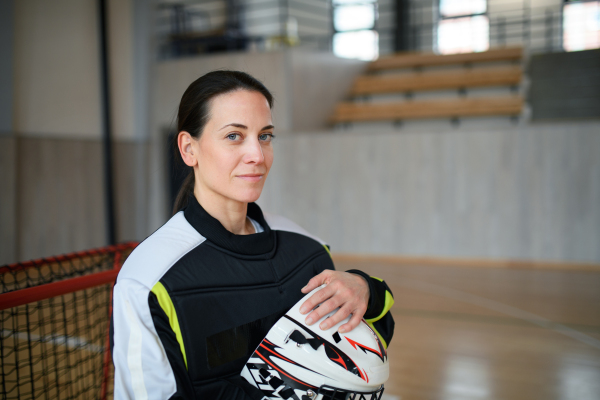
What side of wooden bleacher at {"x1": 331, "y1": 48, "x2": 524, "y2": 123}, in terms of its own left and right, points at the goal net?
front

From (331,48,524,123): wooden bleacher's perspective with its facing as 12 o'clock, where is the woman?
The woman is roughly at 12 o'clock from the wooden bleacher.

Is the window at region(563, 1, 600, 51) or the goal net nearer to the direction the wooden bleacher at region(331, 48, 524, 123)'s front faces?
the goal net

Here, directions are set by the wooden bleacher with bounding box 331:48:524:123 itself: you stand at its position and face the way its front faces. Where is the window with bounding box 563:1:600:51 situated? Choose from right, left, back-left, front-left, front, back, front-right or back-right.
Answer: back-left

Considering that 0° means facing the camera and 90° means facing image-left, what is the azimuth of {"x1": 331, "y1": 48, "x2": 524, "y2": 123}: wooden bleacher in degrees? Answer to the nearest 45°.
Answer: approximately 0°

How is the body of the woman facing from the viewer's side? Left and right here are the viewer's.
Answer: facing the viewer and to the right of the viewer

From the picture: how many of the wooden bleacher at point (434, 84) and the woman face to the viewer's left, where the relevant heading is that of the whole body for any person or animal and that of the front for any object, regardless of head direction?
0
